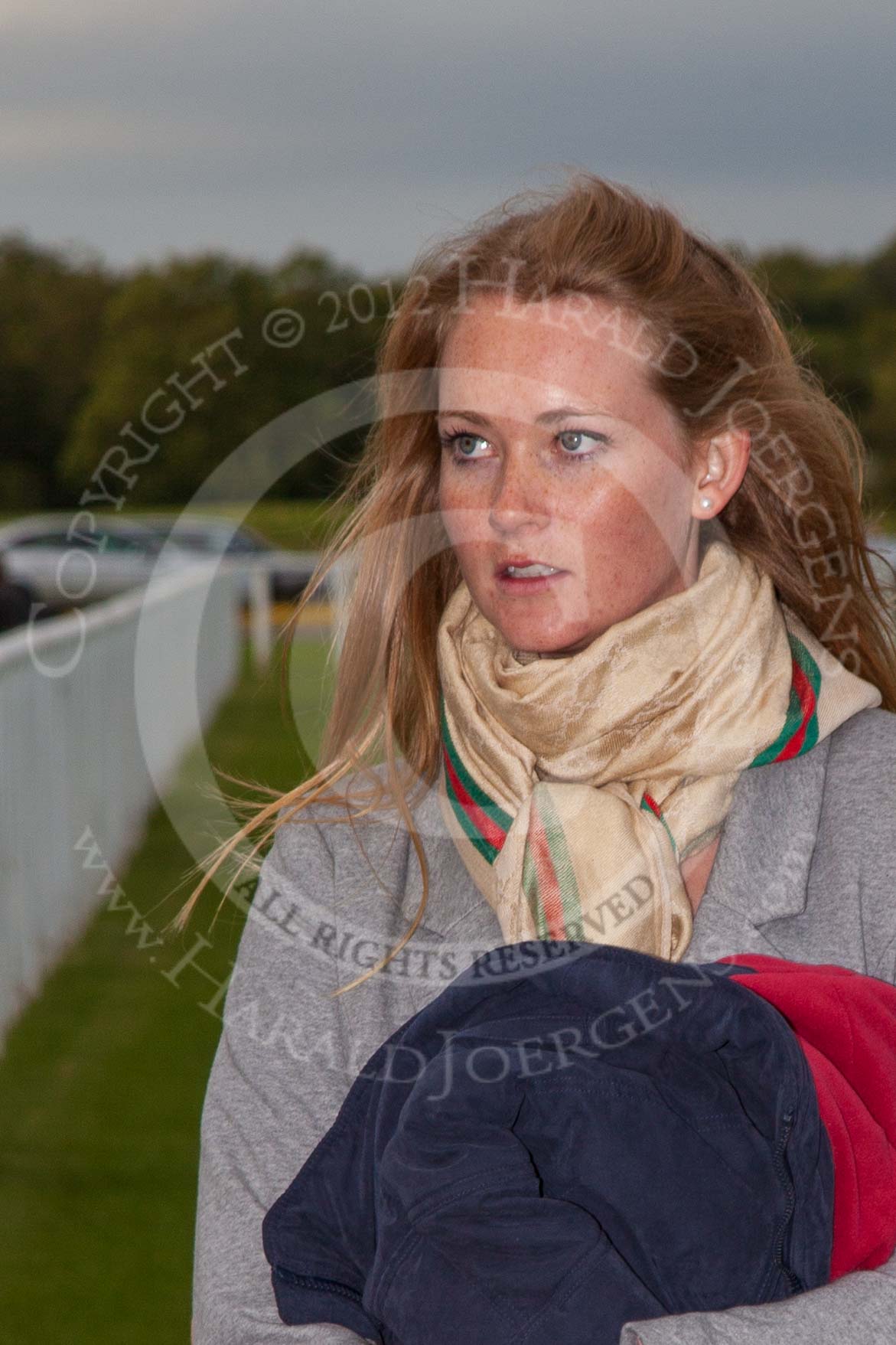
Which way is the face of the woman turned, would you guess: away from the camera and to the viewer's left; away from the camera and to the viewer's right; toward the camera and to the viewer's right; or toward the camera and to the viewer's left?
toward the camera and to the viewer's left
